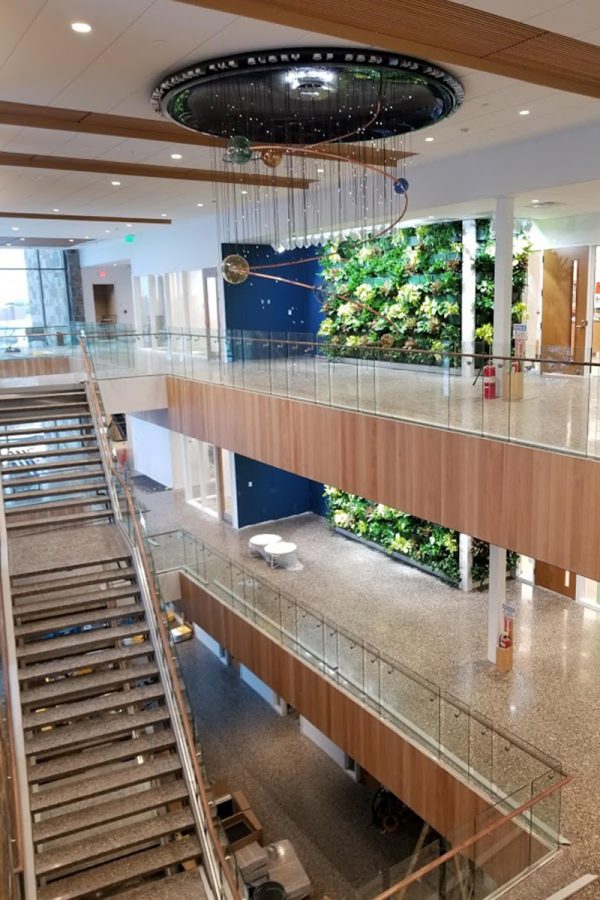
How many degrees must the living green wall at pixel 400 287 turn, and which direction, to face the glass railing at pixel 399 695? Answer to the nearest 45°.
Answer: approximately 45° to its left

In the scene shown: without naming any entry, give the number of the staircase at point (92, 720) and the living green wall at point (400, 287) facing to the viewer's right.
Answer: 0

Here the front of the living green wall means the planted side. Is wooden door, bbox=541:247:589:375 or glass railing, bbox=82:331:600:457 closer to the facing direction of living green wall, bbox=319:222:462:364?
the glass railing

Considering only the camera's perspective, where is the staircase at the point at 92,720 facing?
facing the viewer

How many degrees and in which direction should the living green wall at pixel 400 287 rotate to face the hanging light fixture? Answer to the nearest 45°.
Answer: approximately 45° to its left

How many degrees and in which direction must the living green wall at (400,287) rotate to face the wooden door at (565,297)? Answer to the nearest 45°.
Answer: approximately 90° to its left

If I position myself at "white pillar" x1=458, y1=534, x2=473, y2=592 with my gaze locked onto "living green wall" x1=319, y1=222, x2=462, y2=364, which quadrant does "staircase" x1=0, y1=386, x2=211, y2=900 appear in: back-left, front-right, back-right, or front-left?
back-left

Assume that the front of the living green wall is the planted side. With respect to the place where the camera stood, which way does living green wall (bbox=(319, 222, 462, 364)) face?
facing the viewer and to the left of the viewer

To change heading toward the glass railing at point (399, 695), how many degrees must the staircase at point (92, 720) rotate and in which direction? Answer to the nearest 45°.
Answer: approximately 90° to its left
